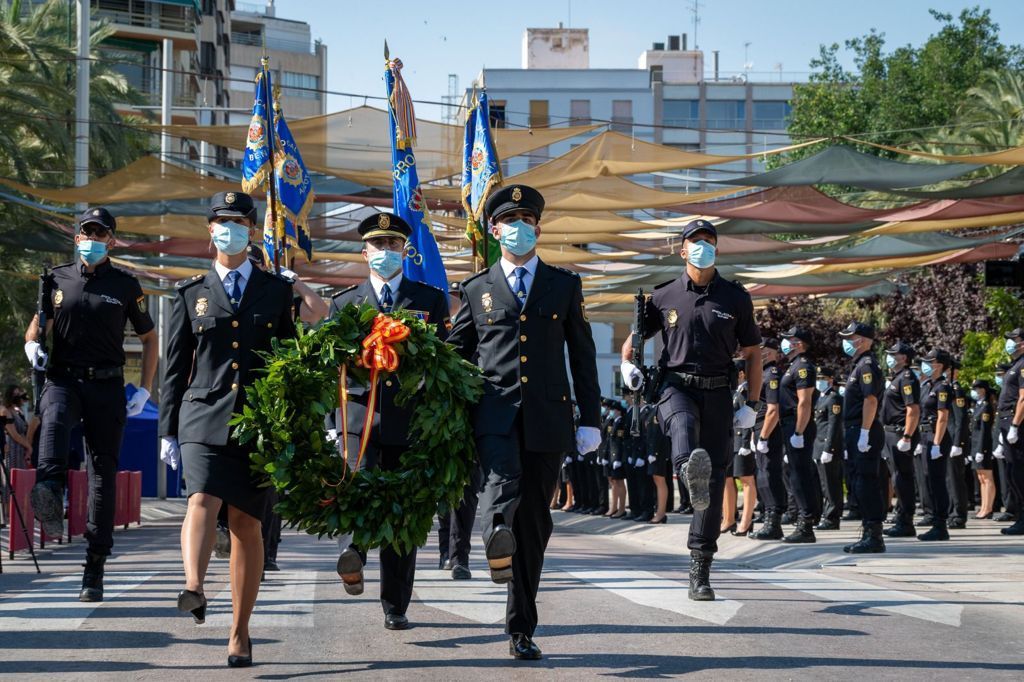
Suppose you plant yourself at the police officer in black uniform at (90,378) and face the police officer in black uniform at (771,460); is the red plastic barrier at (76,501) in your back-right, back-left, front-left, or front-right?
front-left

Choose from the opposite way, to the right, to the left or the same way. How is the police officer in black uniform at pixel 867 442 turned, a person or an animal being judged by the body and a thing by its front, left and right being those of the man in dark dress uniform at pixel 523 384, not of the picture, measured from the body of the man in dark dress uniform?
to the right

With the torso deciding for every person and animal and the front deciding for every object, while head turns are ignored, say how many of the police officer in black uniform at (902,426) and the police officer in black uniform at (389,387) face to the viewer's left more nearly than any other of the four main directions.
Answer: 1

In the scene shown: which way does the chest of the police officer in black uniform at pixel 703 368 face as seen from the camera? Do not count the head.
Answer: toward the camera

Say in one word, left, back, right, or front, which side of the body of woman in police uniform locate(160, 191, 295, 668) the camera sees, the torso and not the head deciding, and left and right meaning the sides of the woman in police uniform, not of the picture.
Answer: front

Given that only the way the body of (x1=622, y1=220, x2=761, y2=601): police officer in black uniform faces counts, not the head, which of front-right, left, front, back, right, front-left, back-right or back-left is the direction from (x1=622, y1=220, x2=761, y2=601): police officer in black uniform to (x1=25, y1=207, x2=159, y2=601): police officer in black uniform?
right

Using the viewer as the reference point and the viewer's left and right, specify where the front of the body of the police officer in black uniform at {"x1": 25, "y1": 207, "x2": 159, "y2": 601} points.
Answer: facing the viewer

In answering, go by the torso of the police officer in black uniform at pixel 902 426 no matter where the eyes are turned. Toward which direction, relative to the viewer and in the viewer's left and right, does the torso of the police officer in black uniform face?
facing to the left of the viewer

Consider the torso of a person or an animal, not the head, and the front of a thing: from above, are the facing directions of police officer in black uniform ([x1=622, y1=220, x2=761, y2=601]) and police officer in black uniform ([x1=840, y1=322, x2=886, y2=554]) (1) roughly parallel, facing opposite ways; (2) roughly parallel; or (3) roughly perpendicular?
roughly perpendicular

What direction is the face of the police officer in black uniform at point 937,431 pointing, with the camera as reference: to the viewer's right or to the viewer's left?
to the viewer's left

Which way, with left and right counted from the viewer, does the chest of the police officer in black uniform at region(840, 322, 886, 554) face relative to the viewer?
facing to the left of the viewer

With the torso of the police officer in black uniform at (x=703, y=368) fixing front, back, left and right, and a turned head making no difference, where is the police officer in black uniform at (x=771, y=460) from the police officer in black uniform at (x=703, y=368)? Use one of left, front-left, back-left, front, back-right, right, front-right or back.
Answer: back

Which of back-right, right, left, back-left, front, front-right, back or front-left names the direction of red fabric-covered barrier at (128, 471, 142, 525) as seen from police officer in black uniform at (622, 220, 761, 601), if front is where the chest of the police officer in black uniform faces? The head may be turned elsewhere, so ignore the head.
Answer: back-right

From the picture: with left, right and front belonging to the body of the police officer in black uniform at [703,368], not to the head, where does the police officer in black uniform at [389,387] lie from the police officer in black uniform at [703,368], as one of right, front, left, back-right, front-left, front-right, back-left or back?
front-right

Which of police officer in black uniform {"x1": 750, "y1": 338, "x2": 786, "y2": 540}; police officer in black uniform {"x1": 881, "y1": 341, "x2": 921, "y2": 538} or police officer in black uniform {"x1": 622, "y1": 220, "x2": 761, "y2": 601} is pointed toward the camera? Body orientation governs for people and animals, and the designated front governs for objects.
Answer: police officer in black uniform {"x1": 622, "y1": 220, "x2": 761, "y2": 601}

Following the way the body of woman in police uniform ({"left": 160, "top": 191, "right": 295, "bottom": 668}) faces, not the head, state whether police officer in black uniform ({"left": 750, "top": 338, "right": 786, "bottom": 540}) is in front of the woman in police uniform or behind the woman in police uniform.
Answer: behind
